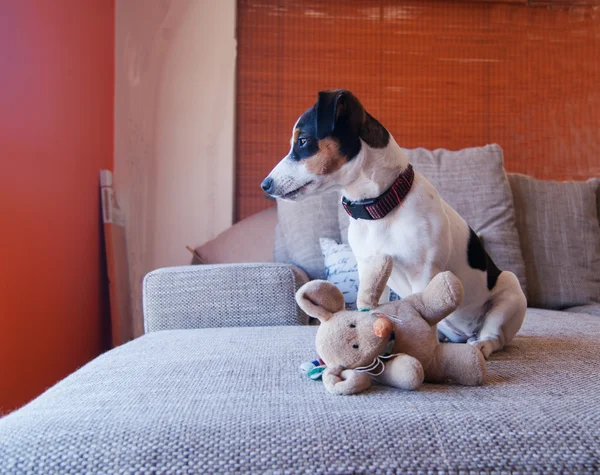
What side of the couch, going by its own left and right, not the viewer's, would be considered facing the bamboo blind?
back

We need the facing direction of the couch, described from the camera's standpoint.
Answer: facing the viewer

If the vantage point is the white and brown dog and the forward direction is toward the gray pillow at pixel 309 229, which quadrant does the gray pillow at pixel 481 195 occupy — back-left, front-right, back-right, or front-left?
front-right
